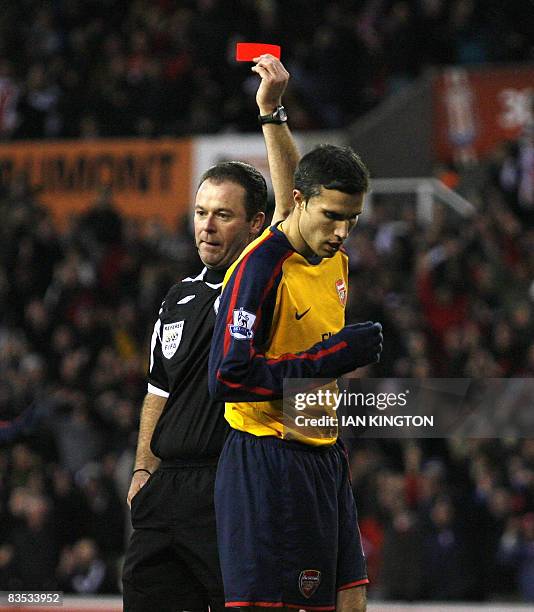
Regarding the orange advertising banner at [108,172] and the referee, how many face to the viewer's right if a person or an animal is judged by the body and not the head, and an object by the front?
0

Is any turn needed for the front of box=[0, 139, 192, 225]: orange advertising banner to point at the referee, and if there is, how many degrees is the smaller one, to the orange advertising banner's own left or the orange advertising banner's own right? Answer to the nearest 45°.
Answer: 0° — it already faces them

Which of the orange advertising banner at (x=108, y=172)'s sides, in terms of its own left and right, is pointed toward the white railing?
left

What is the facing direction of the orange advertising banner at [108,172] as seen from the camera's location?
facing the viewer

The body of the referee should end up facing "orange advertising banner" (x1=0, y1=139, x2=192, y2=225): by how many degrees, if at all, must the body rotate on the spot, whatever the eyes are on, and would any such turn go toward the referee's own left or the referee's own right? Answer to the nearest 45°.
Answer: approximately 135° to the referee's own right

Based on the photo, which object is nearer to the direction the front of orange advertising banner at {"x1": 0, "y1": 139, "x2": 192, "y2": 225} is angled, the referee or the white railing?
the referee

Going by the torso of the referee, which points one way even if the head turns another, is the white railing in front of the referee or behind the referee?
behind
